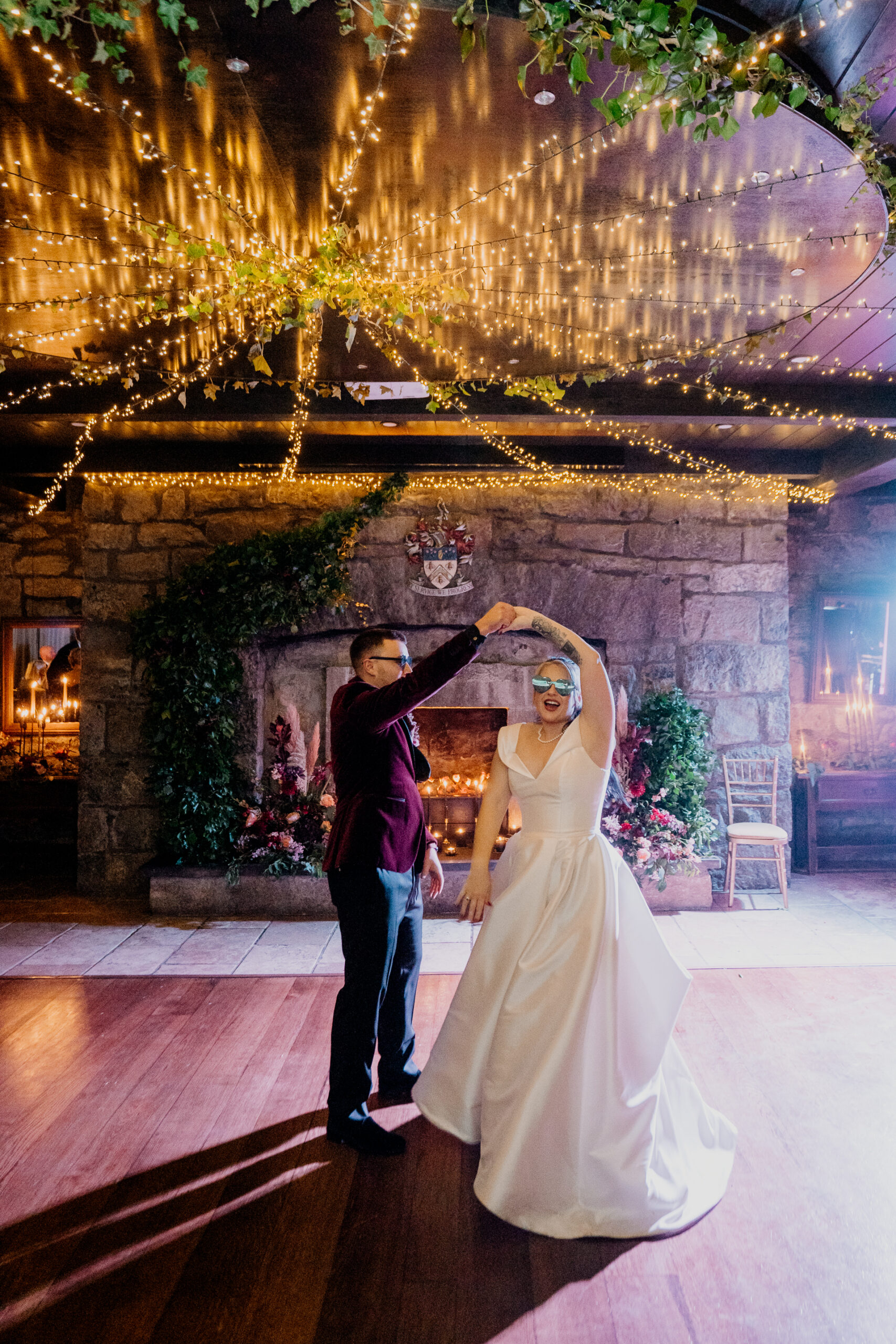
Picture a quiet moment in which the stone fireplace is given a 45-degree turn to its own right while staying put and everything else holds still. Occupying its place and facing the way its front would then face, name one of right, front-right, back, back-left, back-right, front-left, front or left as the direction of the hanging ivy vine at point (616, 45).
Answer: front-left

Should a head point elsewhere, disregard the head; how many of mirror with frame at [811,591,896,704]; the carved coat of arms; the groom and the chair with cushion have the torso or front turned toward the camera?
3

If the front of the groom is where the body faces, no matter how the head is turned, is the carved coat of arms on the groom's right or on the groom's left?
on the groom's left

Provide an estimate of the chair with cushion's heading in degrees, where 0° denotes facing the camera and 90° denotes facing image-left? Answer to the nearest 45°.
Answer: approximately 0°

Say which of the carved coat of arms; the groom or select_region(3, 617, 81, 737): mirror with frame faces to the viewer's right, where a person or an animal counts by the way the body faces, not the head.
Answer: the groom

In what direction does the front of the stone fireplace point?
toward the camera

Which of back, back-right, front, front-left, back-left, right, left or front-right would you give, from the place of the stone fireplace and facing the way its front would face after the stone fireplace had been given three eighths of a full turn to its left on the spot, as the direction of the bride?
back-right

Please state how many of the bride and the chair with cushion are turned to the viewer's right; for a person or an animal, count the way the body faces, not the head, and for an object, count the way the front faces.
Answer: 0

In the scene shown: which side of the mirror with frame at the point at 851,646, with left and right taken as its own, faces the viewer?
front

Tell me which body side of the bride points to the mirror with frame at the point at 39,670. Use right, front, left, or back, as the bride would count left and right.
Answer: right

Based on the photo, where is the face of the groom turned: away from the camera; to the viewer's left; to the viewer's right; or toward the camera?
to the viewer's right

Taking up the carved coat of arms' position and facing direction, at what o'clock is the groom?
The groom is roughly at 12 o'clock from the carved coat of arms.

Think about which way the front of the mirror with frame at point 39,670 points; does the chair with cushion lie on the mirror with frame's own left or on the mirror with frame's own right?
on the mirror with frame's own left

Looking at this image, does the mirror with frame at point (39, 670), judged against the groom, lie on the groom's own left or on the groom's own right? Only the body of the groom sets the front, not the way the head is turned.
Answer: on the groom's own left

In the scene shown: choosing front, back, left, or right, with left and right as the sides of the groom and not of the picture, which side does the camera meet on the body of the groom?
right
